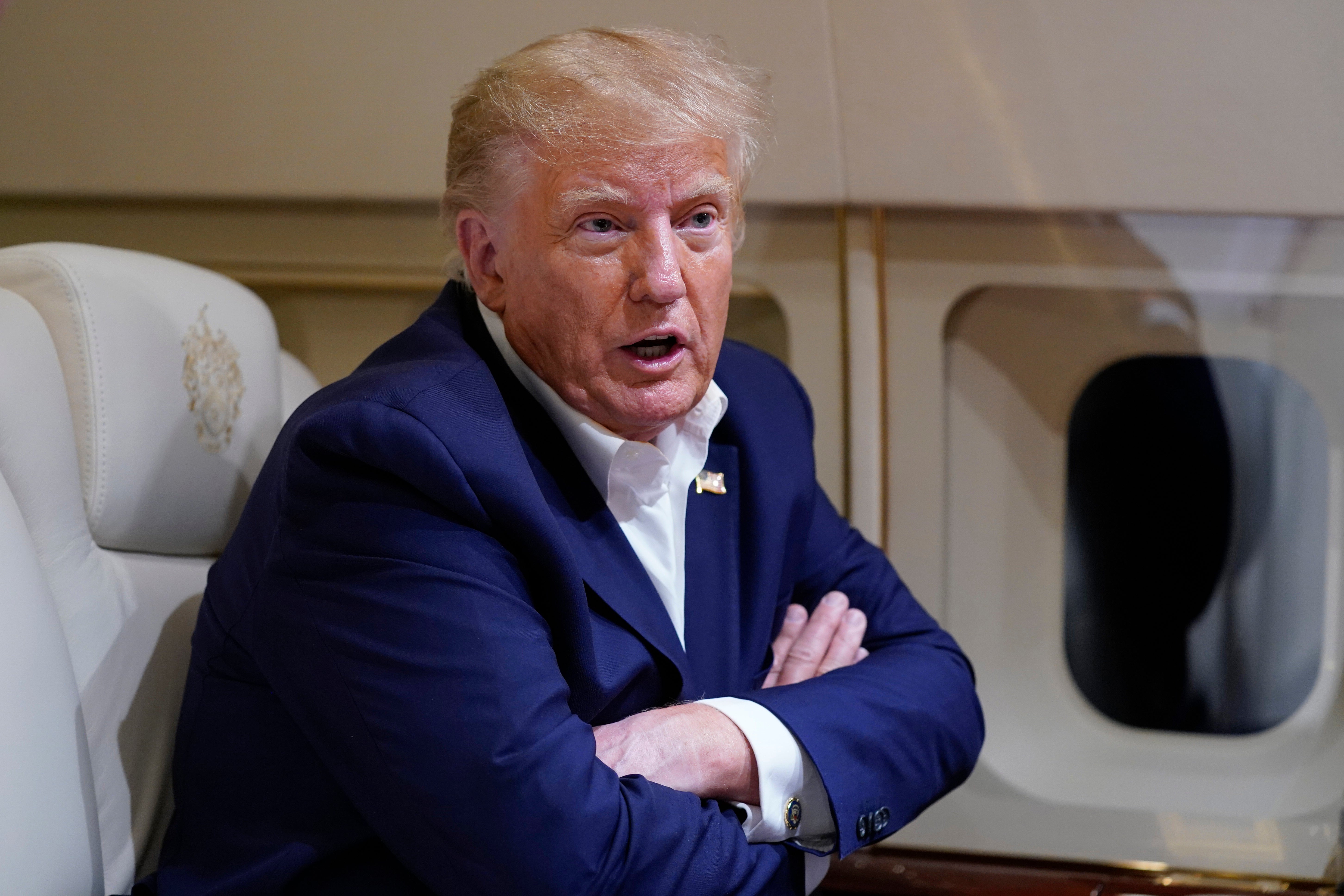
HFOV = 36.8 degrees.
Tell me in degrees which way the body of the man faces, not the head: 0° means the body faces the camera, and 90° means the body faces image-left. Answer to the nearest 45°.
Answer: approximately 315°

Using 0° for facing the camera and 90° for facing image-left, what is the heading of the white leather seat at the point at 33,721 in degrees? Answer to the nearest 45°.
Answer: approximately 270°

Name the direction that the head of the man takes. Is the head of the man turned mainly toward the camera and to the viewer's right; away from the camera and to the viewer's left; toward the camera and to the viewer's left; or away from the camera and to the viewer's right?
toward the camera and to the viewer's right

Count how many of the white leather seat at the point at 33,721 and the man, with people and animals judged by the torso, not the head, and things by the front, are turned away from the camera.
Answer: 0
